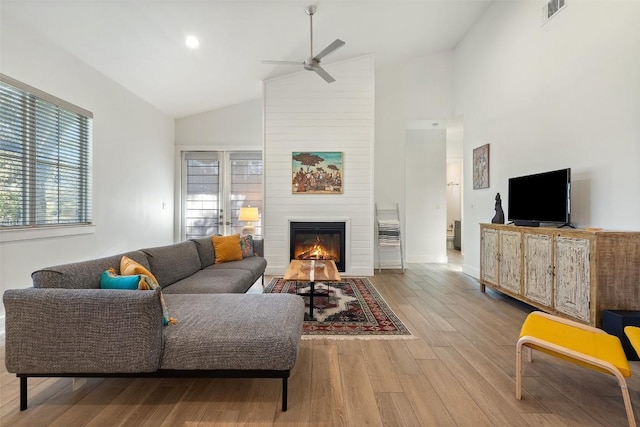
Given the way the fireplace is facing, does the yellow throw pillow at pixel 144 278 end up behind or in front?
in front

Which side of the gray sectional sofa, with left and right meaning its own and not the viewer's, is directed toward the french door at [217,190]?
left

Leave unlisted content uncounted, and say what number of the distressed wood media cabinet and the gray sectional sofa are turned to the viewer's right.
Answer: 1

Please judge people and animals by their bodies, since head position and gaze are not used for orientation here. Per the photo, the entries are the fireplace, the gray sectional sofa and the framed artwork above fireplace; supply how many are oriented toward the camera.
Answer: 2

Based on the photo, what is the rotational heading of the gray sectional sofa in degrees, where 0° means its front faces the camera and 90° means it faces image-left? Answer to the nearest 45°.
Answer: approximately 270°

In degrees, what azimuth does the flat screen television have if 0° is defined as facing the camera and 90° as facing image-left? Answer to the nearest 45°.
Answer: approximately 45°

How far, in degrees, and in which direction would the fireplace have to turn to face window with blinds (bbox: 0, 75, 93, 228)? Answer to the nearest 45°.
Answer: approximately 45° to its right

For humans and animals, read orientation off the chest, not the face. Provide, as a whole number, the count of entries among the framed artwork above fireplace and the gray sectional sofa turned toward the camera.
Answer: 1

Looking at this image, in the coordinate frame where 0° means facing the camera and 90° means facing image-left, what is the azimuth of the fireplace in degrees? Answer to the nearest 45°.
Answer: approximately 0°

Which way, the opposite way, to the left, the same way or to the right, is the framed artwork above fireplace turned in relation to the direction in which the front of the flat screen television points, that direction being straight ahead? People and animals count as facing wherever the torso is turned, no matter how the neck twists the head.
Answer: to the left
